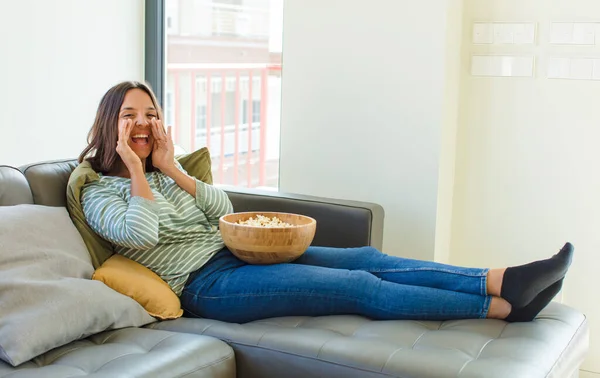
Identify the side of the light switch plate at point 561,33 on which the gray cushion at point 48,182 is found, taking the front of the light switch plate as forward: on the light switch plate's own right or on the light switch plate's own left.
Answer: on the light switch plate's own right

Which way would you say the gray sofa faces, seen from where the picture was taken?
facing the viewer and to the right of the viewer

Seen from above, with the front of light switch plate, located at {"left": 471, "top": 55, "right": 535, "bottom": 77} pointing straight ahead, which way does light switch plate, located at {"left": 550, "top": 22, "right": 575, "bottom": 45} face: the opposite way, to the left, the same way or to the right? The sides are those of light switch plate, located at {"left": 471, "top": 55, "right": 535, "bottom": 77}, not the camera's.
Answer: the same way

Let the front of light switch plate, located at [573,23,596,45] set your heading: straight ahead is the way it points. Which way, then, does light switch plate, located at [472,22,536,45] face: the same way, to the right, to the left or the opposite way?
the same way

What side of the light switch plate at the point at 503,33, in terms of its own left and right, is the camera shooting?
front

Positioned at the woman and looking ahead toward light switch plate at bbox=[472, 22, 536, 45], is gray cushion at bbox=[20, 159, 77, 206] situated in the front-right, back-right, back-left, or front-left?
back-left

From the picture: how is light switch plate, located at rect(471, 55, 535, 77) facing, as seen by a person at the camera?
facing the viewer

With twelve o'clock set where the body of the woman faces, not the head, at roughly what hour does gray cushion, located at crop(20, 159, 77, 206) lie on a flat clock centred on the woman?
The gray cushion is roughly at 5 o'clock from the woman.

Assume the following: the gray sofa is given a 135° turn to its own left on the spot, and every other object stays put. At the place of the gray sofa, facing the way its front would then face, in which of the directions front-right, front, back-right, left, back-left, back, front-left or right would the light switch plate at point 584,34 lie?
front-right

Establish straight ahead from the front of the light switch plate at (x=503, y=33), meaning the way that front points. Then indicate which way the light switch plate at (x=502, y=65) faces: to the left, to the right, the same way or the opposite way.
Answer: the same way

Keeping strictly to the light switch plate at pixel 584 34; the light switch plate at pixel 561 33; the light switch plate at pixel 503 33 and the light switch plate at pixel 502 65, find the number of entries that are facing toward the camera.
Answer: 4
